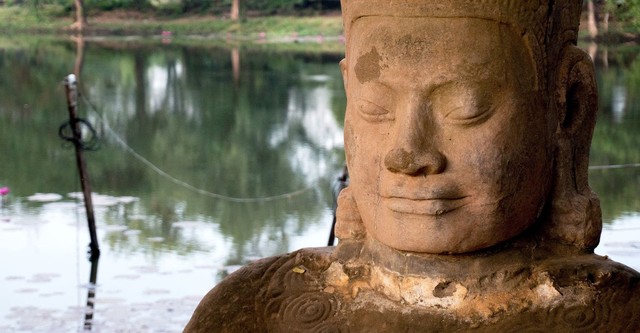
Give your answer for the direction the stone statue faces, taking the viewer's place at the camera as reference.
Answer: facing the viewer and to the left of the viewer

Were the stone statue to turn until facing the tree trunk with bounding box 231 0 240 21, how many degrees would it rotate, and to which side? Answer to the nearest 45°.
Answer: approximately 135° to its right

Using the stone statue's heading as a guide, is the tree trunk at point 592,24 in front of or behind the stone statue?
behind
